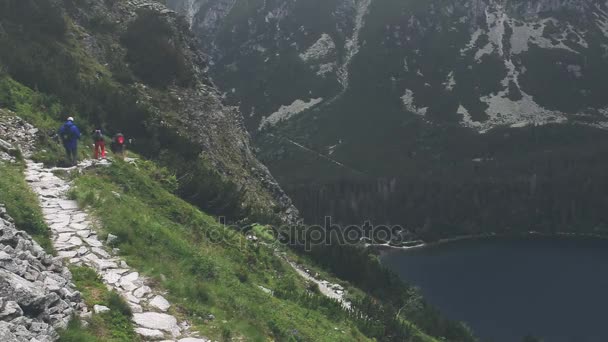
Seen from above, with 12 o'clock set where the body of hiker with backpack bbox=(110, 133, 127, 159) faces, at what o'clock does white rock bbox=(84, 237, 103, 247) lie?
The white rock is roughly at 6 o'clock from the hiker with backpack.

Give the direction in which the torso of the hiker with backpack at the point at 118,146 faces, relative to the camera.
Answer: away from the camera

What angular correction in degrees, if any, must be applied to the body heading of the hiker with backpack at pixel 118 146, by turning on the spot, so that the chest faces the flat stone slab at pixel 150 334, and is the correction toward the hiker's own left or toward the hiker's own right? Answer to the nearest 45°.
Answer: approximately 180°

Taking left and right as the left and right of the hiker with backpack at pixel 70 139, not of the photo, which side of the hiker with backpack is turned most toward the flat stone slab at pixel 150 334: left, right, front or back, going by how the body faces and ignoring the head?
back

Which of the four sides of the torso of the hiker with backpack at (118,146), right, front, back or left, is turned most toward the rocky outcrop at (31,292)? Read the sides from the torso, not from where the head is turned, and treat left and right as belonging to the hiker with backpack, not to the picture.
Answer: back

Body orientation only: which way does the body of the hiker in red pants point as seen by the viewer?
away from the camera

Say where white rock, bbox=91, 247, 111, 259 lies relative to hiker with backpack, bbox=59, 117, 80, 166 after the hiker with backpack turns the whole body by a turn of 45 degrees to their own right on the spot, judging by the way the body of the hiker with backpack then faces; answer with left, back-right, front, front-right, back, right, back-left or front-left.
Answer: back-right

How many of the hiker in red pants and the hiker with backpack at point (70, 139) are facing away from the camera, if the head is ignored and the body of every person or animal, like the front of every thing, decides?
2

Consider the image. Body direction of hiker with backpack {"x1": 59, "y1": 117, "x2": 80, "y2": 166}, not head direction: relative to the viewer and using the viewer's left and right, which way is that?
facing away from the viewer

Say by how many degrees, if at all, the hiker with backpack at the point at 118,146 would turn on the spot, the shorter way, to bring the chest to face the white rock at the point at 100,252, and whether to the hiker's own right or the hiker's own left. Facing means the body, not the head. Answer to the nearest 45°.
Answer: approximately 180°

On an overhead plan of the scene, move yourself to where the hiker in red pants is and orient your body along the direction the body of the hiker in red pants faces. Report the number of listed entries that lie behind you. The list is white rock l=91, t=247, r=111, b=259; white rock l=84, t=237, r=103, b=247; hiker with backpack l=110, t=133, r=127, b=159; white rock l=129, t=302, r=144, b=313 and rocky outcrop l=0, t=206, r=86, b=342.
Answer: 4

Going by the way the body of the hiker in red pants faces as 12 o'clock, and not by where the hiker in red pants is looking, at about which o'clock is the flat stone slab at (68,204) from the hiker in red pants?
The flat stone slab is roughly at 6 o'clock from the hiker in red pants.

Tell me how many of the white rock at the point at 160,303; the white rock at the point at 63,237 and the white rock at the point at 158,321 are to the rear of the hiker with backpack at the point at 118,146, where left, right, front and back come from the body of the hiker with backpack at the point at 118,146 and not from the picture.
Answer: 3

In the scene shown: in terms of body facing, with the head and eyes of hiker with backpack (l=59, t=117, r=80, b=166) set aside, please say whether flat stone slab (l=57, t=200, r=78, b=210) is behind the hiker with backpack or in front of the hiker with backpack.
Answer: behind

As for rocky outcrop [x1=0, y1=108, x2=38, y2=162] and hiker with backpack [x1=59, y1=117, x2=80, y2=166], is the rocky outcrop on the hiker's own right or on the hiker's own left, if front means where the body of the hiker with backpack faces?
on the hiker's own left
